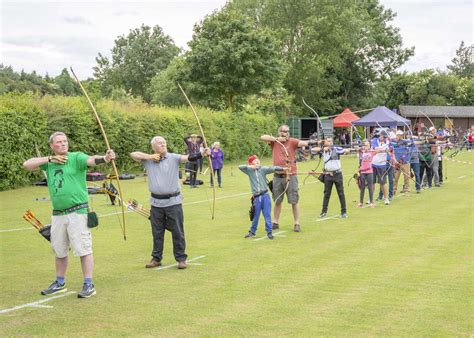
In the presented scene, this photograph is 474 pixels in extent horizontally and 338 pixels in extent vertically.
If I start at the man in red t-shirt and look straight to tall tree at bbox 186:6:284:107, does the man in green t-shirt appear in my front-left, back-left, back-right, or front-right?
back-left

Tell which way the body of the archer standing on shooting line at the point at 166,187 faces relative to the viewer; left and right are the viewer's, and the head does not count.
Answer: facing the viewer

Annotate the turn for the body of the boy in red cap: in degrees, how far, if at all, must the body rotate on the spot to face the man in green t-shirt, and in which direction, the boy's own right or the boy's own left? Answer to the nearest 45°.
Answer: approximately 45° to the boy's own right

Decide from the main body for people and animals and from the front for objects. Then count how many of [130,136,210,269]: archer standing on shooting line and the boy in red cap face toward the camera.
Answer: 2

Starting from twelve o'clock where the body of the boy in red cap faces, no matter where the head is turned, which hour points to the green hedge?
The green hedge is roughly at 5 o'clock from the boy in red cap.

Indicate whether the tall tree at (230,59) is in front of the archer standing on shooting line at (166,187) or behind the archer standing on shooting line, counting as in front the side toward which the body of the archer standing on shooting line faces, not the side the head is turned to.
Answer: behind

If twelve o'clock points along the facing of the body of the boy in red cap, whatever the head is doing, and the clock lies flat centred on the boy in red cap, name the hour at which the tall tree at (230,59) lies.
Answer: The tall tree is roughly at 6 o'clock from the boy in red cap.

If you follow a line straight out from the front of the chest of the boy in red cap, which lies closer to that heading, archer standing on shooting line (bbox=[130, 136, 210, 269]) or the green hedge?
the archer standing on shooting line

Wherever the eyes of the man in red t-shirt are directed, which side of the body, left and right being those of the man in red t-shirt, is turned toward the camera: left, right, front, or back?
front

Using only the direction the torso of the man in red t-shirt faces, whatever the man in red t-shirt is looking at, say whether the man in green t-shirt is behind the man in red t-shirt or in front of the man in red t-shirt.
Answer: in front

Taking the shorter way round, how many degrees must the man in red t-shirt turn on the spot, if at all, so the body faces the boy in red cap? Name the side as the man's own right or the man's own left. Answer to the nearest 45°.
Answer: approximately 45° to the man's own right

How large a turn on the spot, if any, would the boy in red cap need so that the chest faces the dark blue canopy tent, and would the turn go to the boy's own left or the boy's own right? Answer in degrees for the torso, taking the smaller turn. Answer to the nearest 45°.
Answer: approximately 180°
